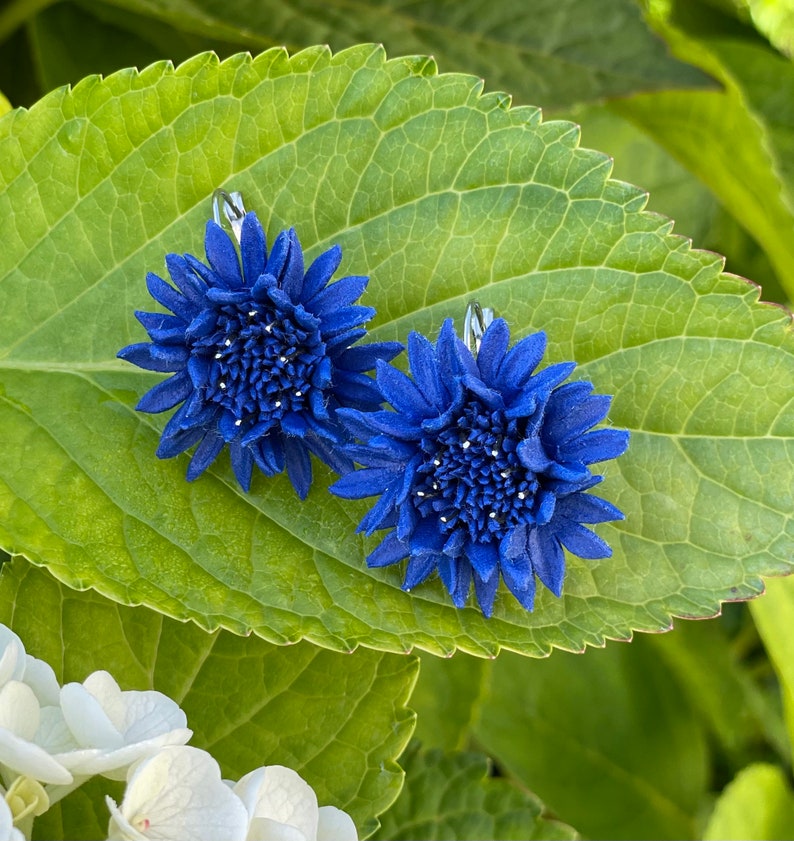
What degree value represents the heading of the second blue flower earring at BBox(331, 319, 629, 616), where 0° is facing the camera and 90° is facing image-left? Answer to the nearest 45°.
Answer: approximately 0°

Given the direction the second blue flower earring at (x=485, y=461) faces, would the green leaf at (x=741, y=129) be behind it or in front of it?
behind

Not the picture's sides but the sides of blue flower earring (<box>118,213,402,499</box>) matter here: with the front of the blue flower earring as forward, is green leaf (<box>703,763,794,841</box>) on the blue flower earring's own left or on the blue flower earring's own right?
on the blue flower earring's own left

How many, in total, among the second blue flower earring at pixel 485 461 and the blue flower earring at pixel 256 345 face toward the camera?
2

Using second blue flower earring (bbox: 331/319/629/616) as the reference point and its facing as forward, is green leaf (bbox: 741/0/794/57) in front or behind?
behind
